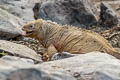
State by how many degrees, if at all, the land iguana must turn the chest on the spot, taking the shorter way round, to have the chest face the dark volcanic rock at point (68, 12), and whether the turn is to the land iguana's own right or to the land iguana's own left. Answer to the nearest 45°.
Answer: approximately 90° to the land iguana's own right

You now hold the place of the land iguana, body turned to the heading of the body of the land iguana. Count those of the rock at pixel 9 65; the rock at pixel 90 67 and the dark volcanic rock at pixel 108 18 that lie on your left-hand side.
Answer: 2

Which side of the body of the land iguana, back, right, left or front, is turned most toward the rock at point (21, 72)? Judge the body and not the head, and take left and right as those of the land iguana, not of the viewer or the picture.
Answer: left

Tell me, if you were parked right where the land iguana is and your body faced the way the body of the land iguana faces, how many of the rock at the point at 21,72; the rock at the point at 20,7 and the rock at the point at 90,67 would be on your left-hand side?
2

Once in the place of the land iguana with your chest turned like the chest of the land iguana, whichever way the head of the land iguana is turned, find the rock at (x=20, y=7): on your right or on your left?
on your right

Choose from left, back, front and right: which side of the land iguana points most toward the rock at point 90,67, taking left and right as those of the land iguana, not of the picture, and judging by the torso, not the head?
left

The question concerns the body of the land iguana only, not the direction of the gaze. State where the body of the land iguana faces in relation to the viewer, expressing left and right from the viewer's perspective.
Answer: facing to the left of the viewer
